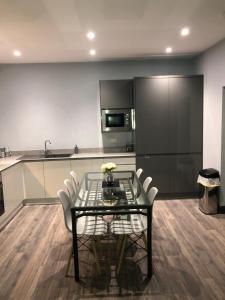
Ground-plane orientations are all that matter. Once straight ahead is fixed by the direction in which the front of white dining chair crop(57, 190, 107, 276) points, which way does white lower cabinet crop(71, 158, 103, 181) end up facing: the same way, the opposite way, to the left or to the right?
to the right

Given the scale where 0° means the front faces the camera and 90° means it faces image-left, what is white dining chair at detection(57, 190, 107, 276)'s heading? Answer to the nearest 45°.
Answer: approximately 270°

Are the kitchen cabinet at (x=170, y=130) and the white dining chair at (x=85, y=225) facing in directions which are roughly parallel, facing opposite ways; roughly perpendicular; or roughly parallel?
roughly perpendicular

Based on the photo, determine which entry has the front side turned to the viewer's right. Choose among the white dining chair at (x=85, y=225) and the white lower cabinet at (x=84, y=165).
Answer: the white dining chair

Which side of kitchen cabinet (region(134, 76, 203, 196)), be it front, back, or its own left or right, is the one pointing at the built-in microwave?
right

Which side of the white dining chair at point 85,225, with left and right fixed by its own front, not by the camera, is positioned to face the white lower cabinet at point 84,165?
left

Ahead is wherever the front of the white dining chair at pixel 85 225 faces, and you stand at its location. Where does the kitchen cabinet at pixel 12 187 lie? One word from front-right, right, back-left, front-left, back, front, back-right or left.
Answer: back-left

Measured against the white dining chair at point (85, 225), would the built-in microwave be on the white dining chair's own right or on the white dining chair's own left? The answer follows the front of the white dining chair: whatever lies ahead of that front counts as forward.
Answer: on the white dining chair's own left

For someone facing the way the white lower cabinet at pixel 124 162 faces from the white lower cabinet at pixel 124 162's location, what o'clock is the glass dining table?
The glass dining table is roughly at 12 o'clock from the white lower cabinet.
